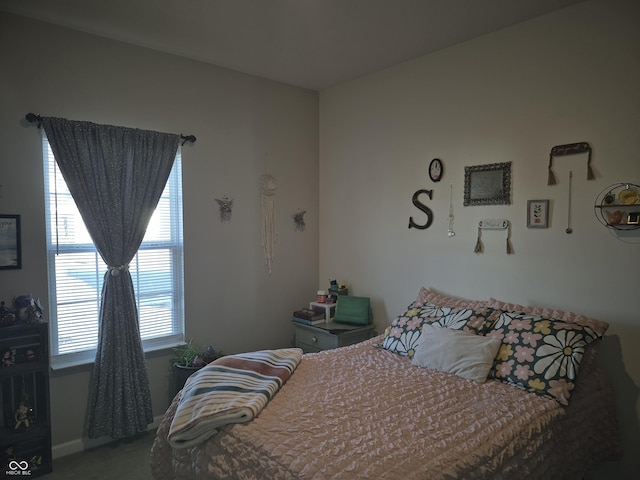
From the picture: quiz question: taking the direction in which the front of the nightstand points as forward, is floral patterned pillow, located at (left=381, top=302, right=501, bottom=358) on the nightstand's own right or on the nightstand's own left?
on the nightstand's own left

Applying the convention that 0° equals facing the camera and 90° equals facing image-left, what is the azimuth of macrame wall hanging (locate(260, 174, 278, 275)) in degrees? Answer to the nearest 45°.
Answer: approximately 315°

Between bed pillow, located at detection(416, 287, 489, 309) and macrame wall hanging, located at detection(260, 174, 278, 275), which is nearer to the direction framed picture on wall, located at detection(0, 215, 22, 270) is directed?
the bed pillow

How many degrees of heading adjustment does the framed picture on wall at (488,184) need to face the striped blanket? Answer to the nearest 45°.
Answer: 0° — it already faces it

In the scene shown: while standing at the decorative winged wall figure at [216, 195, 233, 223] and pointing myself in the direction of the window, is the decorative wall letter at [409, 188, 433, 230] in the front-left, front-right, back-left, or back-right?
back-left

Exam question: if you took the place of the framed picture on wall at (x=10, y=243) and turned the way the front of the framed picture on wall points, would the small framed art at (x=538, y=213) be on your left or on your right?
on your left

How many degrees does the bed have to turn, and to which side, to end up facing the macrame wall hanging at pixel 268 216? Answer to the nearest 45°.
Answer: approximately 90° to its right

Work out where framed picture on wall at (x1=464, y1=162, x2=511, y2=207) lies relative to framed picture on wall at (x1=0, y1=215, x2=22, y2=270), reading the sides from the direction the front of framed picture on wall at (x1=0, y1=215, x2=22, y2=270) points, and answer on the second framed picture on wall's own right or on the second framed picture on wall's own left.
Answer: on the second framed picture on wall's own left
